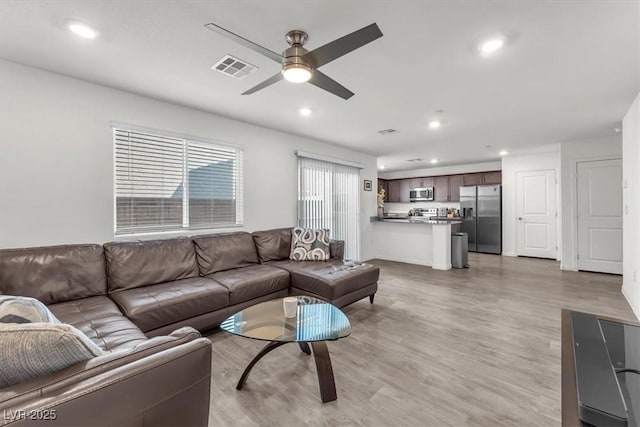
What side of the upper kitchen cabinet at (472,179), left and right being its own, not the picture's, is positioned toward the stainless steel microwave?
right

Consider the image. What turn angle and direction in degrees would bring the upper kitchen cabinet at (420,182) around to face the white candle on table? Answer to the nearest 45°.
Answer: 0° — it already faces it

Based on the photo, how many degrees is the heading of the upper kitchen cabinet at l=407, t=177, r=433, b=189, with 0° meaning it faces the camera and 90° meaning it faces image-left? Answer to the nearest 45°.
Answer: approximately 0°

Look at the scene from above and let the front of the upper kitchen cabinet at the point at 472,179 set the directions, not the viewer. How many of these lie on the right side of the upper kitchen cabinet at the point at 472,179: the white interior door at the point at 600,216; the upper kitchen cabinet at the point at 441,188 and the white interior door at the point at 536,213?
1

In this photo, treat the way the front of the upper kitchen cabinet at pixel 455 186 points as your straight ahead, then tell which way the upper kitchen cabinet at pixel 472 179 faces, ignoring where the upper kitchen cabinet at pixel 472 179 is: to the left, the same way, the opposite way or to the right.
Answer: the same way

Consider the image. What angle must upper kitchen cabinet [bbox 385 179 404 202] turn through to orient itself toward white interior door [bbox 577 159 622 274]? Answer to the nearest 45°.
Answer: approximately 45° to its left

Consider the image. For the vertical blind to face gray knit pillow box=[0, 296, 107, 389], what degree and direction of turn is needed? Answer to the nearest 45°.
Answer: approximately 45° to its right

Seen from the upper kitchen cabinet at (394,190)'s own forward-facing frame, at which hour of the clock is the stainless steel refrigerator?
The stainless steel refrigerator is roughly at 10 o'clock from the upper kitchen cabinet.

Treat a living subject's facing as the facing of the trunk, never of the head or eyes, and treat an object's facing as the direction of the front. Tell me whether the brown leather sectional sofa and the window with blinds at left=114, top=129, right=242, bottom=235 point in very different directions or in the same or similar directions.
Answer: same or similar directions

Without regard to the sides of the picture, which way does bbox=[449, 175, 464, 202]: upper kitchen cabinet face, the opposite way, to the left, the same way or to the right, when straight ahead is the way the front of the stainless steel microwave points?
the same way

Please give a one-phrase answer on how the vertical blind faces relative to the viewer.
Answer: facing the viewer and to the right of the viewer

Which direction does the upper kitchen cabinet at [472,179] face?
toward the camera

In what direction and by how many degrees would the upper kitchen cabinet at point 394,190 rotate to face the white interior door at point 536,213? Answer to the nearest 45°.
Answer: approximately 45° to its left

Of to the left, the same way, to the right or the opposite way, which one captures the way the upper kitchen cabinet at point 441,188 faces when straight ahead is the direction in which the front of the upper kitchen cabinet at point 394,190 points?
the same way

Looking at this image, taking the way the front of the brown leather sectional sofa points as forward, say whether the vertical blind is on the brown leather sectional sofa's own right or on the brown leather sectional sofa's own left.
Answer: on the brown leather sectional sofa's own left

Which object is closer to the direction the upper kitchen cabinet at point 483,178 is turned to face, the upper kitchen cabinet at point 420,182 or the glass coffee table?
the glass coffee table

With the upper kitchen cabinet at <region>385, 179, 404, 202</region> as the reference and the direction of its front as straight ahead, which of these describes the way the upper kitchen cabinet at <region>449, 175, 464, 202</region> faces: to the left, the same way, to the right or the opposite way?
the same way

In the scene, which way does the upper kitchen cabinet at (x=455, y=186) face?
toward the camera

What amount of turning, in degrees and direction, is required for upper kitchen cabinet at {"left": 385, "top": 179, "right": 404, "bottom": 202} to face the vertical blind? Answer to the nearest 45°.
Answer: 0° — it already faces it

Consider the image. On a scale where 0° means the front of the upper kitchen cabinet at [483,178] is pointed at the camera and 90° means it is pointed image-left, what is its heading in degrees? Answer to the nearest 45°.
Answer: approximately 0°

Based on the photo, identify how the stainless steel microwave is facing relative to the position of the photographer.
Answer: facing the viewer

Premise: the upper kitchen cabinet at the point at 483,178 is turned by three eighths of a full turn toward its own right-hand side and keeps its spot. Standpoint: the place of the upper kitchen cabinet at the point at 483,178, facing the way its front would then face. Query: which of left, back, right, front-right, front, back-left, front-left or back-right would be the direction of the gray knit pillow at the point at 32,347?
back-left
